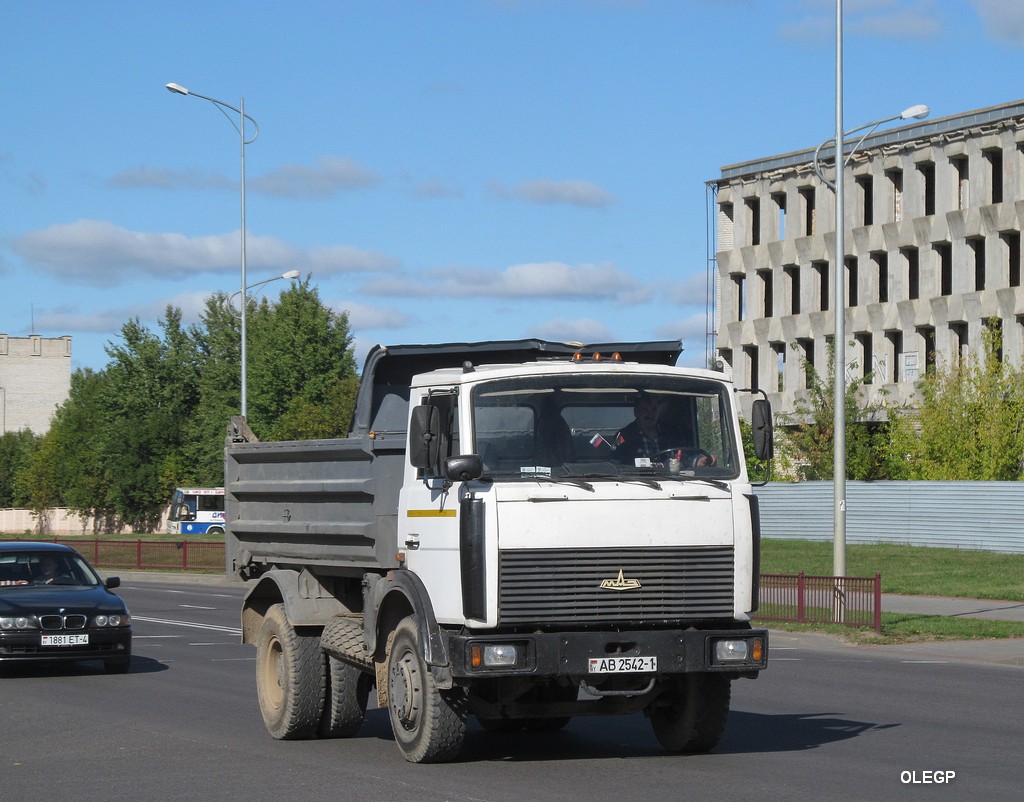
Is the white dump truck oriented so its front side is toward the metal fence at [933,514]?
no

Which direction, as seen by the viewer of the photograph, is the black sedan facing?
facing the viewer

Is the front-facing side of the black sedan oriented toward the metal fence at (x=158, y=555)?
no

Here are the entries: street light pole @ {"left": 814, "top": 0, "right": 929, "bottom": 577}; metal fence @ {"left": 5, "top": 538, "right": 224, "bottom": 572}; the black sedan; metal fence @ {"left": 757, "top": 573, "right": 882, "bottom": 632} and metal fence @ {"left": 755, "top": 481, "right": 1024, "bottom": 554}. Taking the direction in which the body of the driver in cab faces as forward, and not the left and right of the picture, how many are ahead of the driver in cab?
0

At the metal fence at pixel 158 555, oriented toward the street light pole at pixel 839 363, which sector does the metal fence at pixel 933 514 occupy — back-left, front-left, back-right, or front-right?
front-left

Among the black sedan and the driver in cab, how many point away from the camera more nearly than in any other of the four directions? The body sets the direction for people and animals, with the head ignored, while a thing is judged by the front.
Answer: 0

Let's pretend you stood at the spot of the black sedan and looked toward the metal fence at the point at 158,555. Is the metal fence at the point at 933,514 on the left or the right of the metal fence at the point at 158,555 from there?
right

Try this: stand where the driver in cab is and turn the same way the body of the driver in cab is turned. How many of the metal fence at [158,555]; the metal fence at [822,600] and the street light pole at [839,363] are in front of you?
0

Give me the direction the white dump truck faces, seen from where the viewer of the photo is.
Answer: facing the viewer and to the right of the viewer

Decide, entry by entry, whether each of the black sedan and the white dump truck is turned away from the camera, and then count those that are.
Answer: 0

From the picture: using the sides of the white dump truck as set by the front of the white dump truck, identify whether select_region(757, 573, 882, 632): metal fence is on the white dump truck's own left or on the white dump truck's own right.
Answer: on the white dump truck's own left

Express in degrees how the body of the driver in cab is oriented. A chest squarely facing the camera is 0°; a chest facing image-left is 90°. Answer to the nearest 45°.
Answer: approximately 315°

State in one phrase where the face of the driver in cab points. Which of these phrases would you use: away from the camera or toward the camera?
toward the camera

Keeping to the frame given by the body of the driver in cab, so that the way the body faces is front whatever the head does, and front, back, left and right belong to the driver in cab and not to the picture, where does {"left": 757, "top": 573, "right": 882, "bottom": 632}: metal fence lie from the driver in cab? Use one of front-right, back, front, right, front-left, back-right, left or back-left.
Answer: back-left

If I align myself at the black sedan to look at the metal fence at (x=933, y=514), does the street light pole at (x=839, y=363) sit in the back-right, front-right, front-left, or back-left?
front-right

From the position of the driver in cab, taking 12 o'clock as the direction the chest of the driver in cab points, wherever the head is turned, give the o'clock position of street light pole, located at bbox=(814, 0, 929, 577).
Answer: The street light pole is roughly at 8 o'clock from the driver in cab.
